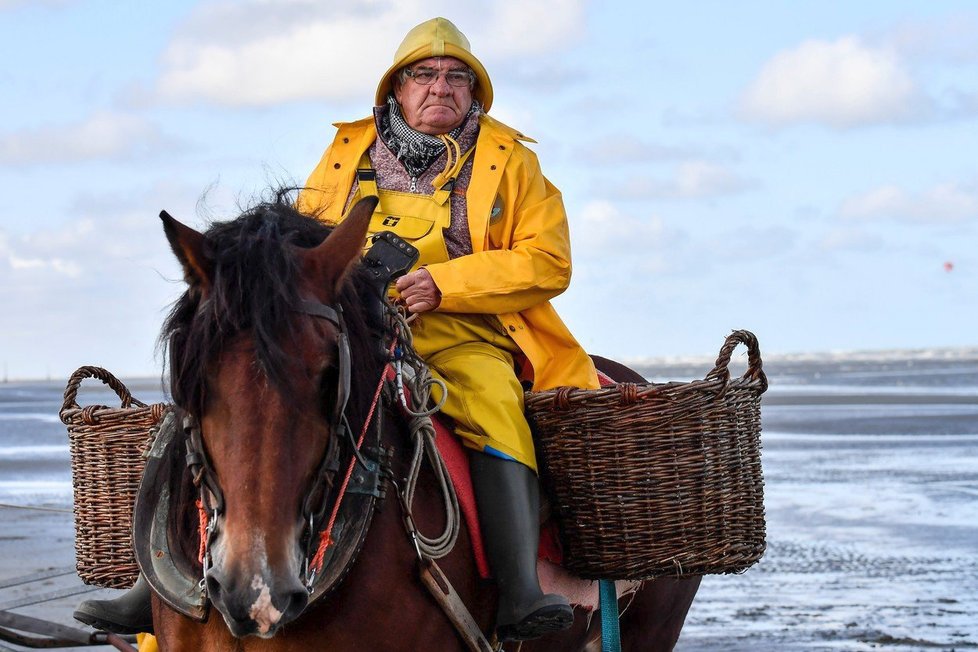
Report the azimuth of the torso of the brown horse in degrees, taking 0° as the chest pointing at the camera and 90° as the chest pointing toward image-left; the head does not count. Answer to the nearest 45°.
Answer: approximately 45°
